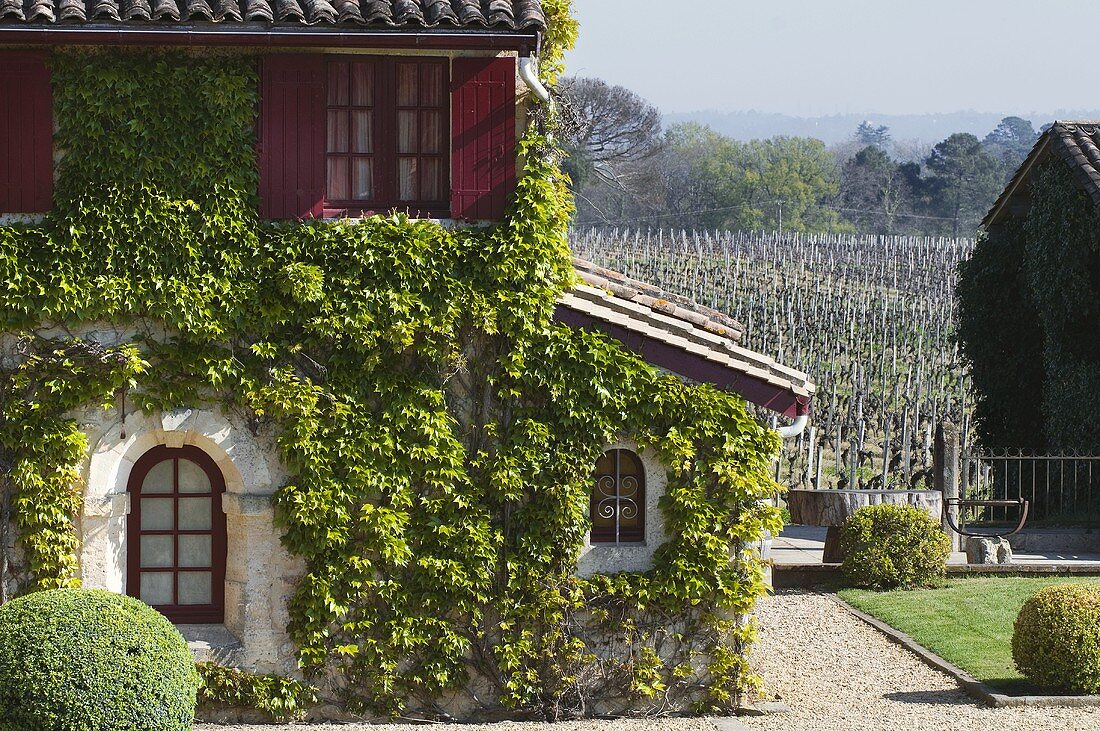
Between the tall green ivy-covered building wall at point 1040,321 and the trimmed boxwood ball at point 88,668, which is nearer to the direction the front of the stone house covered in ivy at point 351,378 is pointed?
the trimmed boxwood ball

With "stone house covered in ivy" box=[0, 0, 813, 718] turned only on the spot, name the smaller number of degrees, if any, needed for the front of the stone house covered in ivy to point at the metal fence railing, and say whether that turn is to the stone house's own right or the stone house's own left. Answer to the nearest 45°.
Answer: approximately 135° to the stone house's own left

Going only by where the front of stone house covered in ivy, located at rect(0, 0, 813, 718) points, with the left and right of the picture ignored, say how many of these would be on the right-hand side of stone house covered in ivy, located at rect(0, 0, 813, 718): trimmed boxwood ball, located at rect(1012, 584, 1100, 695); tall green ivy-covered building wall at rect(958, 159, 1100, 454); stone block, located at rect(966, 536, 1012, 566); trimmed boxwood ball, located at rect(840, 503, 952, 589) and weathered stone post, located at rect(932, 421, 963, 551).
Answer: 0

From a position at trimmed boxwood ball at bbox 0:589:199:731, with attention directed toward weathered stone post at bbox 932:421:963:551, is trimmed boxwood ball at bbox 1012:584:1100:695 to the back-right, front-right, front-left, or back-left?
front-right

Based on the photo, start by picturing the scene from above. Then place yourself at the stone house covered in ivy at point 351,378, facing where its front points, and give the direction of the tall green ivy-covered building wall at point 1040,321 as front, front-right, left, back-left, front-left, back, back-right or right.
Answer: back-left

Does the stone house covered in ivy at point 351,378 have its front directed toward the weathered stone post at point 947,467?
no

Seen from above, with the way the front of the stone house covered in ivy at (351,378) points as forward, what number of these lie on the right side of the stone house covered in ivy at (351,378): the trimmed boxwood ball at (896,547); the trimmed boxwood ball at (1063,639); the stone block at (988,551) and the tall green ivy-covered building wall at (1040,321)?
0

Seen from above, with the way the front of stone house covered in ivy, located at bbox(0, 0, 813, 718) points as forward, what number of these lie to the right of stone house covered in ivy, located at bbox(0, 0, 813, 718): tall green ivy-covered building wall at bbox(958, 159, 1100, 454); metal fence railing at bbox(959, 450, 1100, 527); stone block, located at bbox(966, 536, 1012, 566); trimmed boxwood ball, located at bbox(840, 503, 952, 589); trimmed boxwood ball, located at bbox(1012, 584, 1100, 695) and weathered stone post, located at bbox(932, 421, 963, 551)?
0

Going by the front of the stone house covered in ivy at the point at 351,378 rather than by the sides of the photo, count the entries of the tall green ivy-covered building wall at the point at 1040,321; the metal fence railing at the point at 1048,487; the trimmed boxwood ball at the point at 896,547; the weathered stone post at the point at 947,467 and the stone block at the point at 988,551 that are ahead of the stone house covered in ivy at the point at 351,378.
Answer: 0

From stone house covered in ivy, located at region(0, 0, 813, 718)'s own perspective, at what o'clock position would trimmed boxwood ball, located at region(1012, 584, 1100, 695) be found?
The trimmed boxwood ball is roughly at 9 o'clock from the stone house covered in ivy.

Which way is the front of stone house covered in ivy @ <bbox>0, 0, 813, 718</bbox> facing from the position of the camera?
facing the viewer

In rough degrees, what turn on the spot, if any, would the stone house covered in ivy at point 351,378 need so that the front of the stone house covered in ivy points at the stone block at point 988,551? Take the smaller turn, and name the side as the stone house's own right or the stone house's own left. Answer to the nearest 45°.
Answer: approximately 135° to the stone house's own left

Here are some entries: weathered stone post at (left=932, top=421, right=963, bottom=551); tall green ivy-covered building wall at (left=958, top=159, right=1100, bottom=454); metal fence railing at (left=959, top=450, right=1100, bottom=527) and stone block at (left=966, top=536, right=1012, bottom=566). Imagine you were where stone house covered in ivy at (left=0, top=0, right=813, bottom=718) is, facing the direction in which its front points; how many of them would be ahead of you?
0

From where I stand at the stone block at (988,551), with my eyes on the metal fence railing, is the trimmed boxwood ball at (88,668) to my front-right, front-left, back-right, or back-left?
back-left

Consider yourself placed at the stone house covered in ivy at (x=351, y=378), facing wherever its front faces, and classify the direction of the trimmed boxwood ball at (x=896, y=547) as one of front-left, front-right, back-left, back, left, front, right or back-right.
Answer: back-left

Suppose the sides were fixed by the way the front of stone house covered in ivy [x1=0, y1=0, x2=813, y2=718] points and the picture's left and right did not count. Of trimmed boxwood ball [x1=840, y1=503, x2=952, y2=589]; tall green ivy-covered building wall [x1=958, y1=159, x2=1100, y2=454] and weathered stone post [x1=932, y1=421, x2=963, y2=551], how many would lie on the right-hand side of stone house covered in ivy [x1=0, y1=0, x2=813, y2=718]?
0
